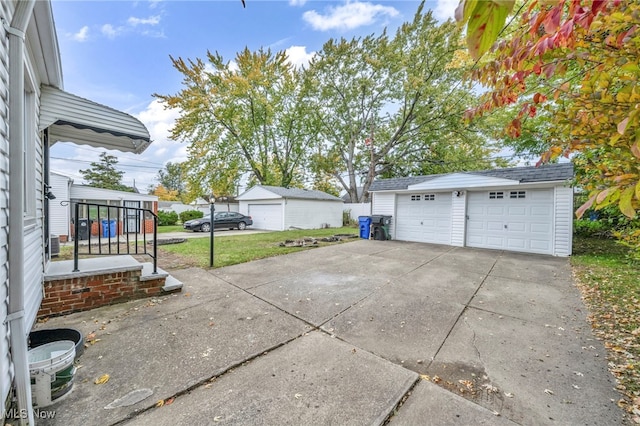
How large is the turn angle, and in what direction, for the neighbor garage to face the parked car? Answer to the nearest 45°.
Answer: approximately 45° to its right

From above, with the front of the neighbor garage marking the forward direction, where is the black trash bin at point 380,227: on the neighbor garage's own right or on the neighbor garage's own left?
on the neighbor garage's own left

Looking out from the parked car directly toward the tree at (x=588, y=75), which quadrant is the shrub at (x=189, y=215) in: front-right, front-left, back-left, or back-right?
back-right

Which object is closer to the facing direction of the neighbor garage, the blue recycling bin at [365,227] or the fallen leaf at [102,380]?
the fallen leaf

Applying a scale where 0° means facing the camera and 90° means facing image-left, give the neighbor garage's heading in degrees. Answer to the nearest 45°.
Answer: approximately 45°

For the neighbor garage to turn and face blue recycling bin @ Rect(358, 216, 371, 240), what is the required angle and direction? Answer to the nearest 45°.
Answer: approximately 90° to its left

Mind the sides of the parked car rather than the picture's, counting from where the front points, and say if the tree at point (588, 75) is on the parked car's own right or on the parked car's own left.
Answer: on the parked car's own left

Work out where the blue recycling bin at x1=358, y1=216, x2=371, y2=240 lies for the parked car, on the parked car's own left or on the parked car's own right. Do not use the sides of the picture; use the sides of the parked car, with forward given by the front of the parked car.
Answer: on the parked car's own left

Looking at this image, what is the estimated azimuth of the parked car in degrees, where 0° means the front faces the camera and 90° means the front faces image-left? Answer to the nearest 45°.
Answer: approximately 45°

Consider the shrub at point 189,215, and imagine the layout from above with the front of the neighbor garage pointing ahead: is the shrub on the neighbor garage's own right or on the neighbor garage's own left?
on the neighbor garage's own right

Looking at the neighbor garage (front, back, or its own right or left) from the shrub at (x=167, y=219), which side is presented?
right
